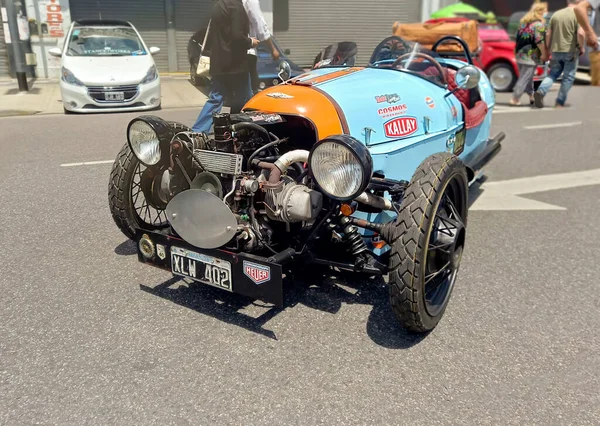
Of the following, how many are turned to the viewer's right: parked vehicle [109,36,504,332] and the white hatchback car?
0

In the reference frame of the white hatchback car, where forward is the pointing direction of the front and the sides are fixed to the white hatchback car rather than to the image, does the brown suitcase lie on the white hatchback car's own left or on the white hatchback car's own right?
on the white hatchback car's own left

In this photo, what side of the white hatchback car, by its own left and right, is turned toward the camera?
front

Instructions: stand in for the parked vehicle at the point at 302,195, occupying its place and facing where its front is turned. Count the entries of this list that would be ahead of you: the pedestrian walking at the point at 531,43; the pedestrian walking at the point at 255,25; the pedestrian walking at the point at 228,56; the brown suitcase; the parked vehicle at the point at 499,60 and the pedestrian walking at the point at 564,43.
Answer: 0

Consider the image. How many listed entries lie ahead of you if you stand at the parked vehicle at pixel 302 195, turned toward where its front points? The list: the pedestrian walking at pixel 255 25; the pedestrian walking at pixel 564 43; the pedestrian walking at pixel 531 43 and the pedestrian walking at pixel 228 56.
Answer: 0

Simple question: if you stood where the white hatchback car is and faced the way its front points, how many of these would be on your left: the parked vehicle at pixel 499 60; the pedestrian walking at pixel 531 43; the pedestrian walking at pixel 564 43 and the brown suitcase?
4

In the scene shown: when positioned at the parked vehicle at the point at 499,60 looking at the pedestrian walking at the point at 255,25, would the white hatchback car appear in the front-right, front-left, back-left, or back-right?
front-right

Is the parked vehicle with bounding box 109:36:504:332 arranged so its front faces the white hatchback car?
no

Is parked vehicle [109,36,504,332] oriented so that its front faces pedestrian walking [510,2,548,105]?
no

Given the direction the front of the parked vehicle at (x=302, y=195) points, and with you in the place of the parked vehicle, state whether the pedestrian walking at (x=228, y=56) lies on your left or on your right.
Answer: on your right

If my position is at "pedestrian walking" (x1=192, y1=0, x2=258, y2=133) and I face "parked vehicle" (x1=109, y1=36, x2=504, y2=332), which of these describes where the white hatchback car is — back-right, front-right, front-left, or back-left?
back-right

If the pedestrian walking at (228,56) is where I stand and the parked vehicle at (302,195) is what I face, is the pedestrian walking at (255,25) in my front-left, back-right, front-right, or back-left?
back-left

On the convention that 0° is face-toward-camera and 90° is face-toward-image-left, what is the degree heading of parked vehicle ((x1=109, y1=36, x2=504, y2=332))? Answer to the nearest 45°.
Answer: approximately 45°

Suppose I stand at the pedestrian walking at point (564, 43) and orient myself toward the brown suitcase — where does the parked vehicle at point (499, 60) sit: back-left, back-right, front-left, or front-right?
front-right

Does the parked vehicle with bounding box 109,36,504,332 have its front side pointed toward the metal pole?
no

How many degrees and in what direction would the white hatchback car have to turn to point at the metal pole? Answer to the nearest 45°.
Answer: approximately 135° to its right

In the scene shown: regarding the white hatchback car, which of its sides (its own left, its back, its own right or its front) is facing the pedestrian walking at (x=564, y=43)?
left
